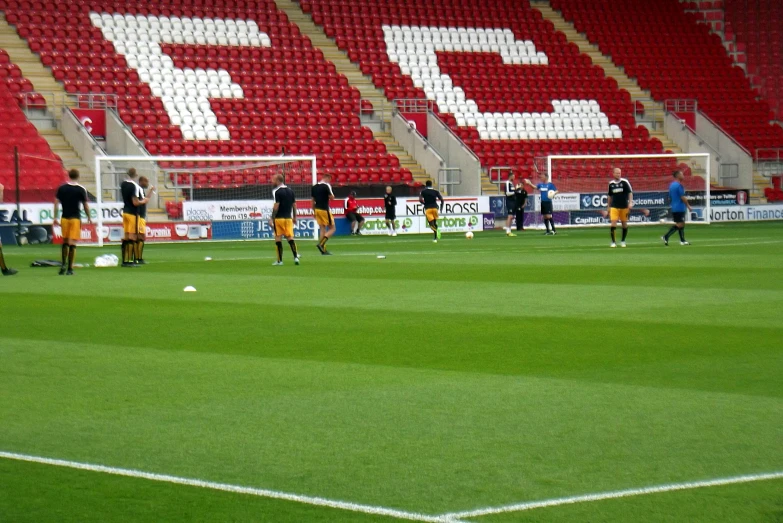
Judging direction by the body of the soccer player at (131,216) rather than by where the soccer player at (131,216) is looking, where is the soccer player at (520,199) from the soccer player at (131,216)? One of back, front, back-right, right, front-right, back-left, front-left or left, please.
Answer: front

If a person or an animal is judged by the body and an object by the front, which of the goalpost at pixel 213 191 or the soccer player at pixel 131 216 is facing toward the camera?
the goalpost

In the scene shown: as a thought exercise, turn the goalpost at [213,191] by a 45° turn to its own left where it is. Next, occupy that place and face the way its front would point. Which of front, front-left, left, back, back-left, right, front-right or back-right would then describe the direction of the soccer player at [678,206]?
front

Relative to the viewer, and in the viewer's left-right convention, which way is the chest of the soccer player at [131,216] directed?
facing away from the viewer and to the right of the viewer

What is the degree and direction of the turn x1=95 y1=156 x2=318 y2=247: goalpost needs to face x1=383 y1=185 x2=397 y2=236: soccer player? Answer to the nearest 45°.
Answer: approximately 90° to its left

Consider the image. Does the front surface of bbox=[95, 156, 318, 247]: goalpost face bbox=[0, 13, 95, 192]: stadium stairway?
no

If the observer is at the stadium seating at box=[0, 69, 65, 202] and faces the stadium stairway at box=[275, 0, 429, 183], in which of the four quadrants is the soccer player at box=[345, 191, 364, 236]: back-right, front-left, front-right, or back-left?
front-right

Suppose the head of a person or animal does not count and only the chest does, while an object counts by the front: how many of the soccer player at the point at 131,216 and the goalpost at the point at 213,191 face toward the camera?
1

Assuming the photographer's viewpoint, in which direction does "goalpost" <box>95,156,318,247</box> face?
facing the viewer

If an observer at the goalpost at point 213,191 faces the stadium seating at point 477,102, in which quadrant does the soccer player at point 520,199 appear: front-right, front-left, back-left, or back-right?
front-right

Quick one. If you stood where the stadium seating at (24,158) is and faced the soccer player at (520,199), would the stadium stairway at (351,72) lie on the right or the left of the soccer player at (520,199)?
left

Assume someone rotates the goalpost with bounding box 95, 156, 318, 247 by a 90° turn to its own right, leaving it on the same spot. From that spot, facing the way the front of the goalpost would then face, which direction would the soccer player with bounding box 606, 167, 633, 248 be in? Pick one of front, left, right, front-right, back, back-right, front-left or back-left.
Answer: back-left

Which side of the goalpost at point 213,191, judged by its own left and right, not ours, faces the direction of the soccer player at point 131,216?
front
